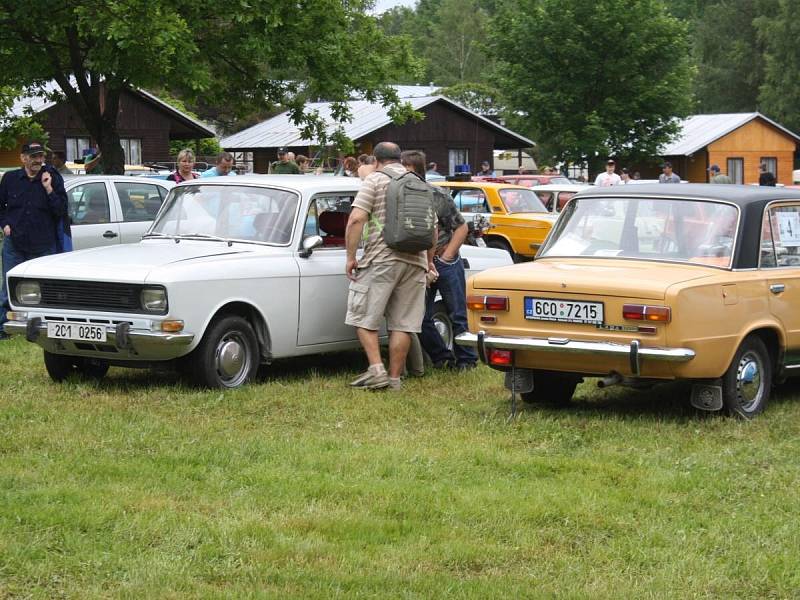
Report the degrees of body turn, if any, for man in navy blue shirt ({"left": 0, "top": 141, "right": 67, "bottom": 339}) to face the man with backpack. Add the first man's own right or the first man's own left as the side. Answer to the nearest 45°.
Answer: approximately 45° to the first man's own left

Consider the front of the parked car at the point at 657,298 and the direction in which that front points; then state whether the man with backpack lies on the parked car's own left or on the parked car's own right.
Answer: on the parked car's own left

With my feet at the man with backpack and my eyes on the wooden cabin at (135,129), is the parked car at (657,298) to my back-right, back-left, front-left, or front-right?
back-right

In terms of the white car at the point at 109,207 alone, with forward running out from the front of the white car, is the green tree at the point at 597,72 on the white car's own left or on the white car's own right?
on the white car's own right

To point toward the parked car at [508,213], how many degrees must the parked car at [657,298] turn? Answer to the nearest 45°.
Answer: approximately 45° to its left

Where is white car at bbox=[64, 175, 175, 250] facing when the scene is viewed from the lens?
facing to the left of the viewer

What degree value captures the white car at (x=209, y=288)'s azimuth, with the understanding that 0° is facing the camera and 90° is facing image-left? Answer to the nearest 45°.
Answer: approximately 45°
